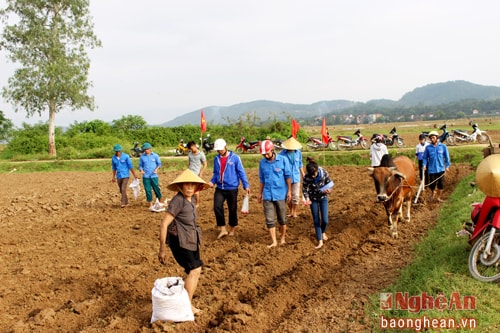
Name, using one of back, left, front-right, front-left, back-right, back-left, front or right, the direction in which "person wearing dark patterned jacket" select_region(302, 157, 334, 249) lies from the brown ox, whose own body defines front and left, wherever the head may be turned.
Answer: front

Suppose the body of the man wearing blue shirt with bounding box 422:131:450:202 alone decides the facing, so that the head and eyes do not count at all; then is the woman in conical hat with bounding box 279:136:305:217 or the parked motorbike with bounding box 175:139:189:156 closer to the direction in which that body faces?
the woman in conical hat

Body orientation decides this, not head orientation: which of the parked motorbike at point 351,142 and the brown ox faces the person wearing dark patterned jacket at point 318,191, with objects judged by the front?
the brown ox

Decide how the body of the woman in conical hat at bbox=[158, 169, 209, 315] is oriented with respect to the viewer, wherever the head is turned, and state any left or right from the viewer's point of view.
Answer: facing the viewer and to the right of the viewer

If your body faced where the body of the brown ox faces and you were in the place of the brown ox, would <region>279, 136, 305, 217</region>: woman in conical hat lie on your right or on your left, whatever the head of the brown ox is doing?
on your right

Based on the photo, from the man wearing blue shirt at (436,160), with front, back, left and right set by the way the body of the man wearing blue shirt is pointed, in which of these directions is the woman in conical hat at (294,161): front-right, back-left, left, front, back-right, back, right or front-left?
front-right

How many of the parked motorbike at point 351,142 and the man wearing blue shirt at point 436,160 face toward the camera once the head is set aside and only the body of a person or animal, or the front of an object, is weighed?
1

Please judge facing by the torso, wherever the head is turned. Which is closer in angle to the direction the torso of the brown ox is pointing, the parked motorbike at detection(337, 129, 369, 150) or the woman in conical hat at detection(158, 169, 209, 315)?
the woman in conical hat

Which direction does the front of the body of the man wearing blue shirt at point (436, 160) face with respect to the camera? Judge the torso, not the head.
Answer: toward the camera

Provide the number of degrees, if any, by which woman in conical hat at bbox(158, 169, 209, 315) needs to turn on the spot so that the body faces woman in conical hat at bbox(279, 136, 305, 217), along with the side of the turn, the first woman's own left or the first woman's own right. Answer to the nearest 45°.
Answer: approximately 90° to the first woman's own left
